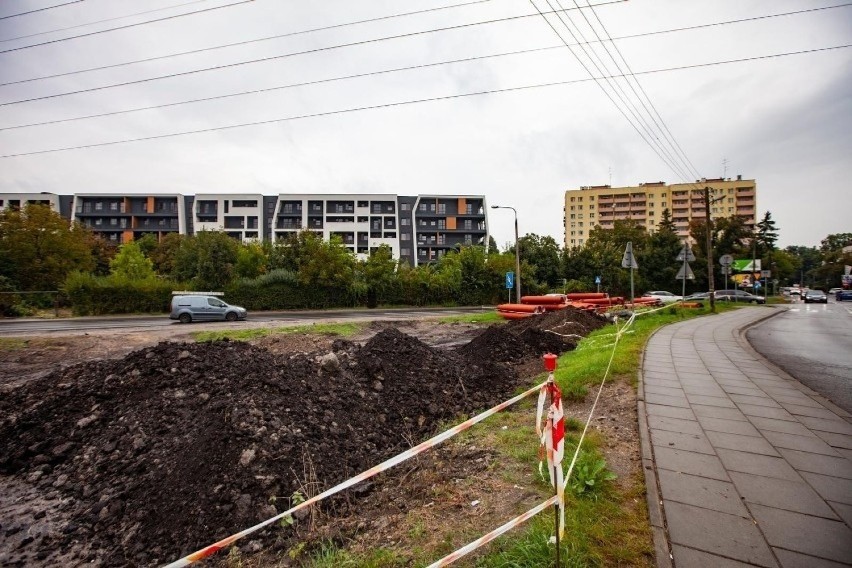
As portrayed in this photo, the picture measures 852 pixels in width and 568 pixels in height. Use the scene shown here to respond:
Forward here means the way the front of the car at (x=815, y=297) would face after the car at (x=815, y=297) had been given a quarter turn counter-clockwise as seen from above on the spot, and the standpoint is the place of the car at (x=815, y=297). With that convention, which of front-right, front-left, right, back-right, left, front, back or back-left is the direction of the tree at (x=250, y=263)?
back-right

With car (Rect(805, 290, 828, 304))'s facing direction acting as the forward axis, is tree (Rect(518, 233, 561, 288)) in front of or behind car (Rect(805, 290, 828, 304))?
in front

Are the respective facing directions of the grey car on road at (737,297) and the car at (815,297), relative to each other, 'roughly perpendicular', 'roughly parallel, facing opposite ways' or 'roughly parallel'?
roughly perpendicular

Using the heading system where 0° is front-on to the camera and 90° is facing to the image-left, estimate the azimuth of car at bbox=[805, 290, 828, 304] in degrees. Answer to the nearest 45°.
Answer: approximately 0°

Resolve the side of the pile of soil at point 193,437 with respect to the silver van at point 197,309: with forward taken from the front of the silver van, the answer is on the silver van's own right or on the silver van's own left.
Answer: on the silver van's own right

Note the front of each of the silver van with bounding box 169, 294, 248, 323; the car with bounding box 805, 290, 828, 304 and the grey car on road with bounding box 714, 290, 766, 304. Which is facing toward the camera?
the car with bounding box 805, 290, 828, 304

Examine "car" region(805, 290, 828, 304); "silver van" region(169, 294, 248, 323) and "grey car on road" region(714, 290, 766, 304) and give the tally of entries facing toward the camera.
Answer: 1

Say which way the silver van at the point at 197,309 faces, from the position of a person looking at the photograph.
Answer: facing to the right of the viewer
